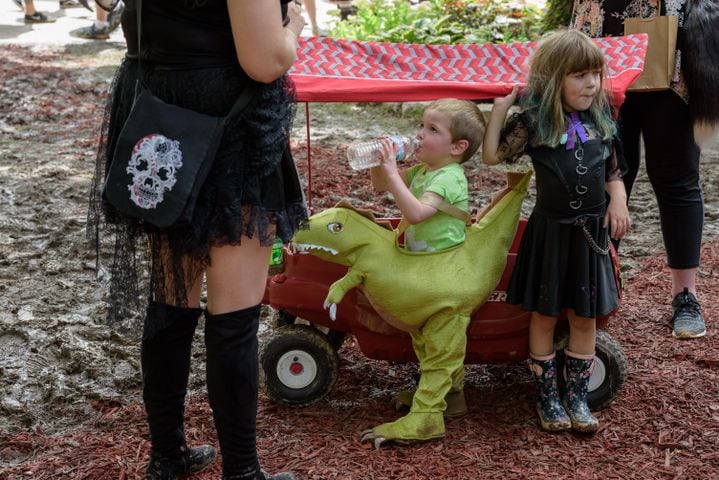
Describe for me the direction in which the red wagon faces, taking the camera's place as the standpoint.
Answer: facing to the left of the viewer

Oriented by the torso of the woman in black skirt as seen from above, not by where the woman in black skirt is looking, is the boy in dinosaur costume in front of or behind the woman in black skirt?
in front

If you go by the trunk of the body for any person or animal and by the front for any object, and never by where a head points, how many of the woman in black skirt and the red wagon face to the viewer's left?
1

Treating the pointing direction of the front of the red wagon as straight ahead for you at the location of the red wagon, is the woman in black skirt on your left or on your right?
on your left

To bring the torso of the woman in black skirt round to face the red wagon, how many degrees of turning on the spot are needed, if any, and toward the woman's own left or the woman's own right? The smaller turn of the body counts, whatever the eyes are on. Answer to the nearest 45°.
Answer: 0° — they already face it

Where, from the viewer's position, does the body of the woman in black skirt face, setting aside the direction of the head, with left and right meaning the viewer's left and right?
facing away from the viewer and to the right of the viewer

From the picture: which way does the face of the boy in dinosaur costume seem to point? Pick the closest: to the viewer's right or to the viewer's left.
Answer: to the viewer's left

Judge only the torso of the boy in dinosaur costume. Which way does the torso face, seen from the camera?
to the viewer's left

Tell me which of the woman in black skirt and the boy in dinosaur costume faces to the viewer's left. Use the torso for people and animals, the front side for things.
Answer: the boy in dinosaur costume
